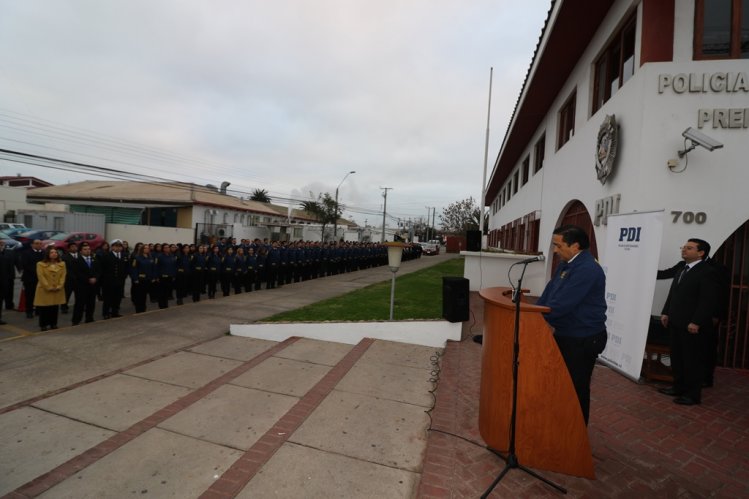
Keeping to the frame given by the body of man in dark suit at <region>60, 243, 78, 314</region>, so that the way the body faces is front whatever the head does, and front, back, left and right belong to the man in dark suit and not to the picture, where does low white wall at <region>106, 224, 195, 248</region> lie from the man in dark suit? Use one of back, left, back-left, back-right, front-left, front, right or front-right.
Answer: back-left

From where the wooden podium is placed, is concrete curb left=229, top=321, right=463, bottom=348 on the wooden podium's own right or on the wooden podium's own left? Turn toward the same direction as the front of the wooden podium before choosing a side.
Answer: on the wooden podium's own right

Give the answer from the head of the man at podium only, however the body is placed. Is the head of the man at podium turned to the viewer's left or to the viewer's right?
to the viewer's left

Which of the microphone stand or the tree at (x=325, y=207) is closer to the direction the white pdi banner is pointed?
the microphone stand

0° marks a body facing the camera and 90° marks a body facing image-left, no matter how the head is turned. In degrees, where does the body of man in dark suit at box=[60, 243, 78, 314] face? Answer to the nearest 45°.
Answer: approximately 315°

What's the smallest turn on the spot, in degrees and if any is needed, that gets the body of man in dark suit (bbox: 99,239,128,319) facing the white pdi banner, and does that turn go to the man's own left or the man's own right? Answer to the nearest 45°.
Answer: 0° — they already face it

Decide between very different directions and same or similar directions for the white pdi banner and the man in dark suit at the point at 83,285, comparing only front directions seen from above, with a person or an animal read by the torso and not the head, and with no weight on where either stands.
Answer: very different directions

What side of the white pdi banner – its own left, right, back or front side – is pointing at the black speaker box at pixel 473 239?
right

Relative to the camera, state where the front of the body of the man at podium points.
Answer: to the viewer's left

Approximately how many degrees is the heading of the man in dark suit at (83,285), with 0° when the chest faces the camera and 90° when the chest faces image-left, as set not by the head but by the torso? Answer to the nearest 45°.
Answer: approximately 315°
